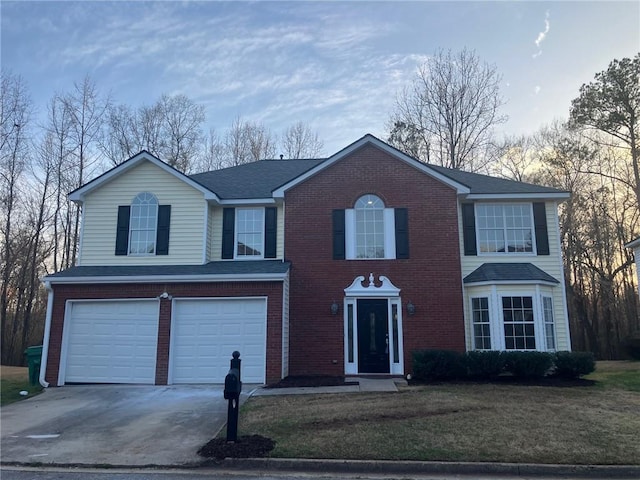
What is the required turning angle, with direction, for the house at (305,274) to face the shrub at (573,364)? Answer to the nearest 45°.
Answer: approximately 90° to its left

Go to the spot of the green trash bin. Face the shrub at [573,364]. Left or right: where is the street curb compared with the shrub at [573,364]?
right

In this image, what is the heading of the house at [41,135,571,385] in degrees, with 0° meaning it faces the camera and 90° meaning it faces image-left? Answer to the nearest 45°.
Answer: approximately 0°

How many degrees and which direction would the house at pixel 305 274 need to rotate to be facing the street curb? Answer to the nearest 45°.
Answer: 0° — it already faces it

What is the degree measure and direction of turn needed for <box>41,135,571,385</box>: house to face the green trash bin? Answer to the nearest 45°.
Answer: approximately 90° to its right

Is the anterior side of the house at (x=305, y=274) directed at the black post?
yes

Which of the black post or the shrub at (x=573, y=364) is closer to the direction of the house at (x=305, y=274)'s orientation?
the black post

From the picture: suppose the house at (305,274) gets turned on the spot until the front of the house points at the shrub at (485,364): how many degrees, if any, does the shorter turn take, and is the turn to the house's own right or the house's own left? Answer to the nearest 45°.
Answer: approximately 90° to the house's own left

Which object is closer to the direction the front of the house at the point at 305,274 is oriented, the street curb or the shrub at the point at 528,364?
the street curb
